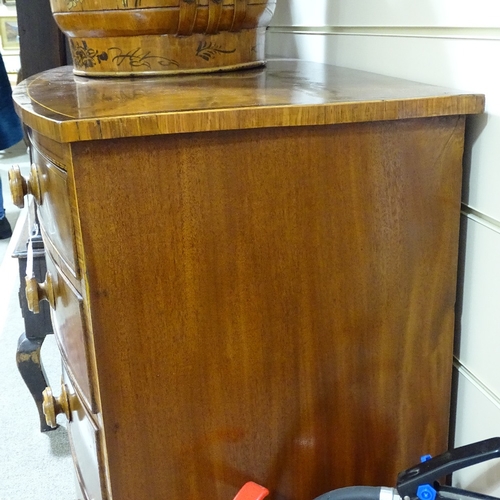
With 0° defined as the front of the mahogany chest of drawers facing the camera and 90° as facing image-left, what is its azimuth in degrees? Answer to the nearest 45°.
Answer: approximately 90°
